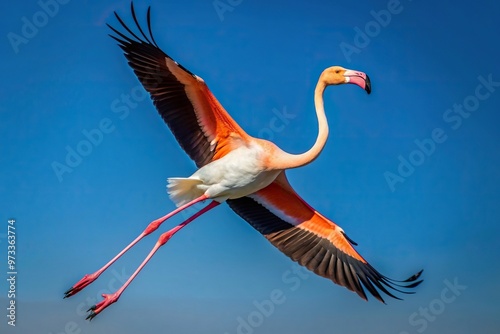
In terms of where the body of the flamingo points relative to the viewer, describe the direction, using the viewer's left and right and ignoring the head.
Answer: facing to the right of the viewer
